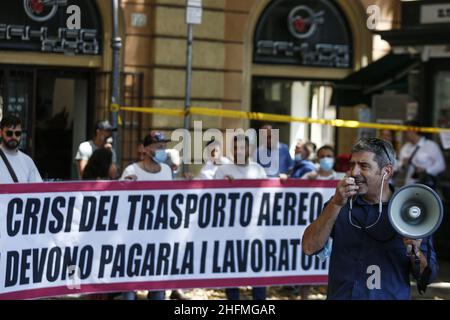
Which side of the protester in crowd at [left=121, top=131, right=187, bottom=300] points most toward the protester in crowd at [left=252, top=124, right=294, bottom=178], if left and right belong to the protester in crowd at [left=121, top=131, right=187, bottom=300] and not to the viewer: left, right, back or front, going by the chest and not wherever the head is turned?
left

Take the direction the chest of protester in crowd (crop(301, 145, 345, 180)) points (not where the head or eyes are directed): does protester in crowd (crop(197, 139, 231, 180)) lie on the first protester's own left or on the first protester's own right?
on the first protester's own right

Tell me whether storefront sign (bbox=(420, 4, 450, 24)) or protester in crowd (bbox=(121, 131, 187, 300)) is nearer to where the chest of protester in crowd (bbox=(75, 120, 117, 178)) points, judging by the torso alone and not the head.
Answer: the protester in crowd

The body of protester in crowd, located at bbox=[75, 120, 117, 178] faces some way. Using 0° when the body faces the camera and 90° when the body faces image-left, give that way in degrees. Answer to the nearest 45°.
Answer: approximately 315°

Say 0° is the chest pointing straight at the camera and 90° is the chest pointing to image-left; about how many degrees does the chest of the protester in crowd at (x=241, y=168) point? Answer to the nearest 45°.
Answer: approximately 0°

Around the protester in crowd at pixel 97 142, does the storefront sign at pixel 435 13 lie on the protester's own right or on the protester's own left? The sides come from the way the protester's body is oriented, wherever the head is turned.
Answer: on the protester's own left

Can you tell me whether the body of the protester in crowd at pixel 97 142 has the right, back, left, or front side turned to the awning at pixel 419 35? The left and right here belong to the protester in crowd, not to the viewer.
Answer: left
